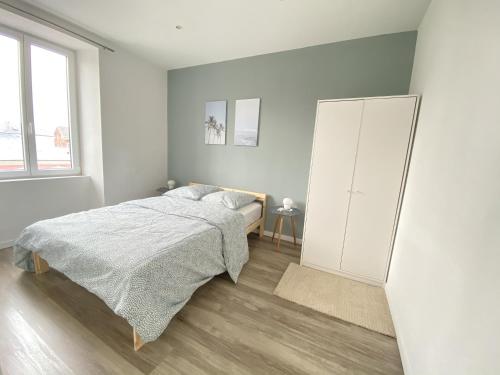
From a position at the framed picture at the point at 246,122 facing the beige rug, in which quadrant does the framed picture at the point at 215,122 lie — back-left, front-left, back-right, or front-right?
back-right

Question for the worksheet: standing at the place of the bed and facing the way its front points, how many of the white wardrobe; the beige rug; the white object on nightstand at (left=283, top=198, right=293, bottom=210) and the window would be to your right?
1

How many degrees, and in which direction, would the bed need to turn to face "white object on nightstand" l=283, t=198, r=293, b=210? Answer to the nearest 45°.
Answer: approximately 135° to its left

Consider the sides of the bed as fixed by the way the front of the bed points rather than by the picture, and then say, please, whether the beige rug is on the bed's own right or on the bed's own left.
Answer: on the bed's own left

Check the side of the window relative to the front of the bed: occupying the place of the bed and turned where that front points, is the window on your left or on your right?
on your right

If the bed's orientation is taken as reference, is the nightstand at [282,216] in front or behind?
behind

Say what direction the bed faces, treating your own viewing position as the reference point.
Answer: facing the viewer and to the left of the viewer

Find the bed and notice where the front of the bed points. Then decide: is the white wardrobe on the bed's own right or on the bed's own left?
on the bed's own left

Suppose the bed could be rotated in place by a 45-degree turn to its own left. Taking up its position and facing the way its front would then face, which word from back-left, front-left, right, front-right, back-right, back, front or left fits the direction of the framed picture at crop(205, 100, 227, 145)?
back-left

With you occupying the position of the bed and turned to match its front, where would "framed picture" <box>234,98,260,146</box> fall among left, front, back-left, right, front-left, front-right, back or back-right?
back

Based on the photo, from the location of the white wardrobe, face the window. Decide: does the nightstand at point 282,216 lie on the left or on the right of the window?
right
